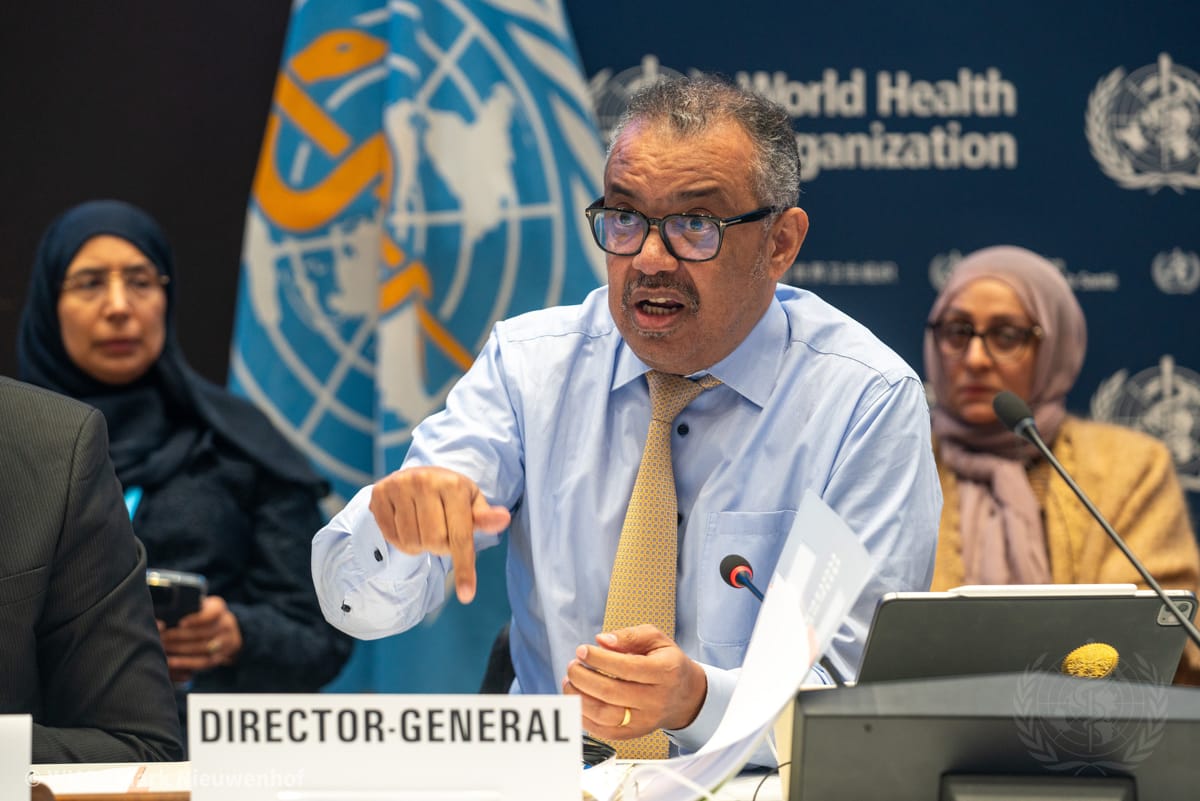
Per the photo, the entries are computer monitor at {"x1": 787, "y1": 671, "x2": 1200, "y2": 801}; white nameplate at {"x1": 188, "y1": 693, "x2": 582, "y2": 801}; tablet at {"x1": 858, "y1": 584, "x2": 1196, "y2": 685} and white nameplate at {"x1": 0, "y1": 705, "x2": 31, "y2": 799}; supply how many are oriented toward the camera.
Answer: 2

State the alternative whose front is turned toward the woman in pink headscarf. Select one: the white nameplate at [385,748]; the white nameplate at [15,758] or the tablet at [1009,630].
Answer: the tablet

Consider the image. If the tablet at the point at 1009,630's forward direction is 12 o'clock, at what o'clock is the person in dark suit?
The person in dark suit is roughly at 9 o'clock from the tablet.

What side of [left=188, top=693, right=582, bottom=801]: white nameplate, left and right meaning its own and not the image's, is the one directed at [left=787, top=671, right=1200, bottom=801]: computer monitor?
left

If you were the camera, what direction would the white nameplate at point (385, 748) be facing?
facing the viewer

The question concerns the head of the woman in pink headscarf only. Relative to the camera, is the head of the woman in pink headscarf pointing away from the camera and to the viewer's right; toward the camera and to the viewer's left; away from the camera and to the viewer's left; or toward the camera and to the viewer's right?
toward the camera and to the viewer's left

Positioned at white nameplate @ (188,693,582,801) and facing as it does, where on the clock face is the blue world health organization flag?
The blue world health organization flag is roughly at 6 o'clock from the white nameplate.

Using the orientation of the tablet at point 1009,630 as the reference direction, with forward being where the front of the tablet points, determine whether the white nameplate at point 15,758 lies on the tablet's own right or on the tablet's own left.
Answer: on the tablet's own left

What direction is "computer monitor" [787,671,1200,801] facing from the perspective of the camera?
away from the camera

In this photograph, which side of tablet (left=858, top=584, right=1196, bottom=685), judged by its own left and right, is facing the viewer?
back

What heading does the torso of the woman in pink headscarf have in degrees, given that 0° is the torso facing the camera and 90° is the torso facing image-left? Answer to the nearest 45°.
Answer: approximately 45°

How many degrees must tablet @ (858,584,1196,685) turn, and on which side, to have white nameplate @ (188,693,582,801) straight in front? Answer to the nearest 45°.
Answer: approximately 135° to its left

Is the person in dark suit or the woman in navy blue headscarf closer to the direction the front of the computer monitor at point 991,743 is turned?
the woman in navy blue headscarf

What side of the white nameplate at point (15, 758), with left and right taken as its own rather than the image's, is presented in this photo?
front
